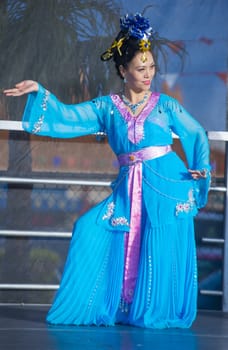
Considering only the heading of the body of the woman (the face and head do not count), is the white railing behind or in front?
behind

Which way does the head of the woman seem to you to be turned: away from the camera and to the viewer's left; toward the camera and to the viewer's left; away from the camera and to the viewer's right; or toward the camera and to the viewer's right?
toward the camera and to the viewer's right

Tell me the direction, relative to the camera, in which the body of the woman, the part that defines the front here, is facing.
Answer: toward the camera
